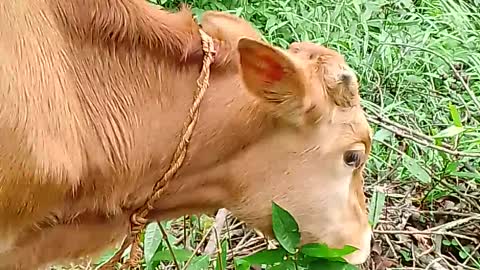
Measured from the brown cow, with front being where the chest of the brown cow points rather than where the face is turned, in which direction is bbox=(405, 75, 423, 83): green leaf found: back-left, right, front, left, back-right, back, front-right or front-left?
front-left

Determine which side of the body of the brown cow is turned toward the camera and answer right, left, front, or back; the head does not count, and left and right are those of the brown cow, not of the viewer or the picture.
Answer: right
